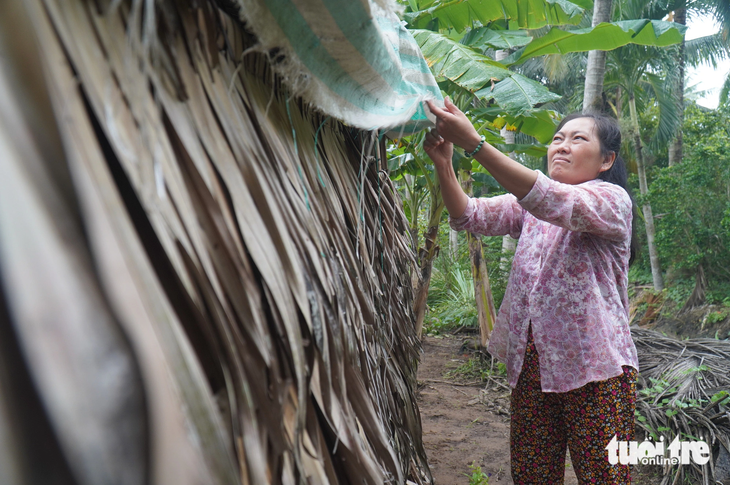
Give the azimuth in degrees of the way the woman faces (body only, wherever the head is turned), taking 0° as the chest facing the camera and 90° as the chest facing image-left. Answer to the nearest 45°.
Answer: approximately 45°

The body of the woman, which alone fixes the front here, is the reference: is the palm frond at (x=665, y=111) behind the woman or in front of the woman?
behind

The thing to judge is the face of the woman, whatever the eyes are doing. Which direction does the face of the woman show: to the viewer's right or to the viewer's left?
to the viewer's left

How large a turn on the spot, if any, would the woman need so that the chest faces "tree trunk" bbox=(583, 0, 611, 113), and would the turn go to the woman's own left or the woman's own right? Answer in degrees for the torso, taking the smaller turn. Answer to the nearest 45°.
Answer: approximately 135° to the woman's own right

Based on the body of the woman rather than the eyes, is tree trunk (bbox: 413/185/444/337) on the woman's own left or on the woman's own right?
on the woman's own right

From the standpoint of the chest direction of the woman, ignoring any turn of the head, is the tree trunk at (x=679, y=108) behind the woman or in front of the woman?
behind

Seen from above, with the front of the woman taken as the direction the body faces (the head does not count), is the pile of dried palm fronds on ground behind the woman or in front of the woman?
behind

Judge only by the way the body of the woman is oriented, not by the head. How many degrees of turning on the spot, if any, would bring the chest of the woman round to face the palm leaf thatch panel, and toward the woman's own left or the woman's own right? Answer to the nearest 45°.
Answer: approximately 45° to the woman's own left

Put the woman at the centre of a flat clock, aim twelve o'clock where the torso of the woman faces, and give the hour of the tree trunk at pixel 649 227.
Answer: The tree trunk is roughly at 5 o'clock from the woman.

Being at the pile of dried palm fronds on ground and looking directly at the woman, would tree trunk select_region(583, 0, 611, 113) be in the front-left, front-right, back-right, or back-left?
back-right
